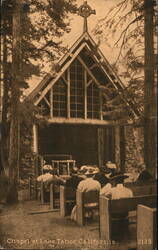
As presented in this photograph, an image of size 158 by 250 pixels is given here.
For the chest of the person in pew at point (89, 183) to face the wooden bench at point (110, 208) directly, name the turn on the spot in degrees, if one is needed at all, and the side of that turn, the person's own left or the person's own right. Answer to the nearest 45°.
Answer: approximately 180°

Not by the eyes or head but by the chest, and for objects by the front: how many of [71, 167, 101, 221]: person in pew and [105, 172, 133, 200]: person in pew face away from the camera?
2

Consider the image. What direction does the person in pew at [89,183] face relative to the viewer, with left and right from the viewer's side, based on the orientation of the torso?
facing away from the viewer

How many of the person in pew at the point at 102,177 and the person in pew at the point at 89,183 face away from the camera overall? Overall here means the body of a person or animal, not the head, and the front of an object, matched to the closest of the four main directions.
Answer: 2

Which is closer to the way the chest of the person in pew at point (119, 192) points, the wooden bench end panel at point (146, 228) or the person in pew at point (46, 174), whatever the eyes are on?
the person in pew

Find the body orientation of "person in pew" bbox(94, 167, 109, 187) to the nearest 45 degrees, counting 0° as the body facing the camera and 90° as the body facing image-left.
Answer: approximately 180°

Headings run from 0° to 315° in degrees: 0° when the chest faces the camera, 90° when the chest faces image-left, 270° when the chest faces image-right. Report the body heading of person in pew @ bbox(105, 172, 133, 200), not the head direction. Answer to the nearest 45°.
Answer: approximately 180°
